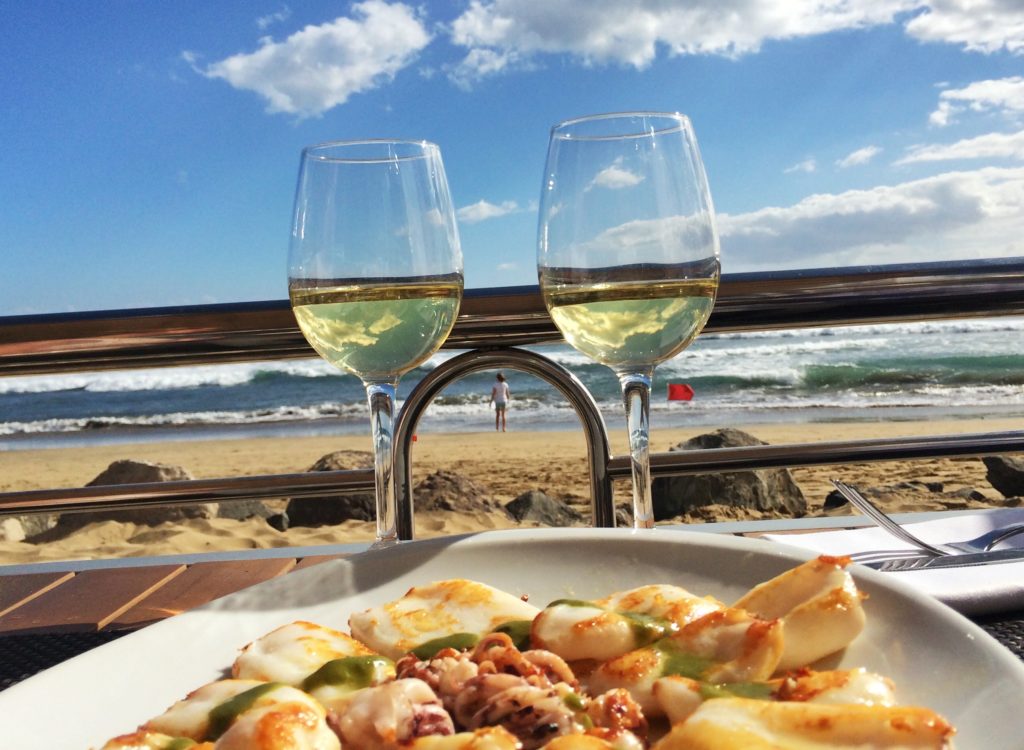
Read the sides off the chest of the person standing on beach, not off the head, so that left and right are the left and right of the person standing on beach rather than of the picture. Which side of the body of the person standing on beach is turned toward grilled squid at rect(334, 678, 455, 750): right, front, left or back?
back

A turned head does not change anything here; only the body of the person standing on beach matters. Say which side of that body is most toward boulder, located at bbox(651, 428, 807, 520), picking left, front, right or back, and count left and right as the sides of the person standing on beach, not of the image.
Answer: back

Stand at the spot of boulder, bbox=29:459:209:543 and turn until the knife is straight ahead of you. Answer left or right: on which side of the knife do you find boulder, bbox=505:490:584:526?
left

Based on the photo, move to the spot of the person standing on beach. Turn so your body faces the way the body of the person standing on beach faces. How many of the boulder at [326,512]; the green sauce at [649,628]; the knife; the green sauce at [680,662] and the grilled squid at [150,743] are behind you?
5

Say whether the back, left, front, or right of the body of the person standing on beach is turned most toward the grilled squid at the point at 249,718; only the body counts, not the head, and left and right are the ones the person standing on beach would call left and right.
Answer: back

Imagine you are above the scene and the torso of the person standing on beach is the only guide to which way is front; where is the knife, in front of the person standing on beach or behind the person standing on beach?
behind

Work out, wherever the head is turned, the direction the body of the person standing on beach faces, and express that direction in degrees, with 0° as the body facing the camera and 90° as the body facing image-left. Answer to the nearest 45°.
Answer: approximately 180°

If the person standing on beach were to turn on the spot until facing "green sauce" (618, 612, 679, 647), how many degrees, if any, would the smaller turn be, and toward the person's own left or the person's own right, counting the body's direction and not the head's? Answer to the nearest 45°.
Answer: approximately 180°

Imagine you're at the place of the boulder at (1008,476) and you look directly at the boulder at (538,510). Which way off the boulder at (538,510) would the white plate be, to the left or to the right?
left

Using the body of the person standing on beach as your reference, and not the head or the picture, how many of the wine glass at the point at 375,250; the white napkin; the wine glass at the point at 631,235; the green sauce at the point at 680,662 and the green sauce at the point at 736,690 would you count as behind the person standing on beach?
5

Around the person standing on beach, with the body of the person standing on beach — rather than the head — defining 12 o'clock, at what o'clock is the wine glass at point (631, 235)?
The wine glass is roughly at 6 o'clock from the person standing on beach.

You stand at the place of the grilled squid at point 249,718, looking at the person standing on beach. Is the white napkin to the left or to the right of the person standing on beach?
right

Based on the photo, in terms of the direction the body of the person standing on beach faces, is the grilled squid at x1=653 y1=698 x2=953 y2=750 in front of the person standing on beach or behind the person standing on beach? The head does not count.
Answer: behind
